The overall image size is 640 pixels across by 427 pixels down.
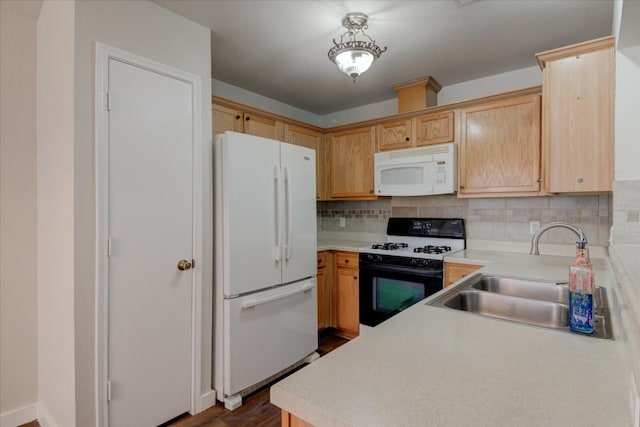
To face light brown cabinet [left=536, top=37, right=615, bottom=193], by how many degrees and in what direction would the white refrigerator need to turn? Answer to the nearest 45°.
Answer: approximately 45° to its left

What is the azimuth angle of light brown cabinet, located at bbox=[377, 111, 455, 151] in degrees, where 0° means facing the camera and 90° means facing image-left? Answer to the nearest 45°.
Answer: approximately 45°

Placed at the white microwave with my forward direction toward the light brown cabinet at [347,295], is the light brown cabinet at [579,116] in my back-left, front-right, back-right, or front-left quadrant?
back-left

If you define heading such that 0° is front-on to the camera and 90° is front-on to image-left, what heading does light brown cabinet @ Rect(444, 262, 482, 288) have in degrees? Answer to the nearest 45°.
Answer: approximately 45°

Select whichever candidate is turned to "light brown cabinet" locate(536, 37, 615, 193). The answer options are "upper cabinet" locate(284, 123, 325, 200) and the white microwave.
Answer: the upper cabinet

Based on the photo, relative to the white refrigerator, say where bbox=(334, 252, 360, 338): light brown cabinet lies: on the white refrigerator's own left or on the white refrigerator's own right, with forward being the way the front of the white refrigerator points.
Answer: on the white refrigerator's own left
